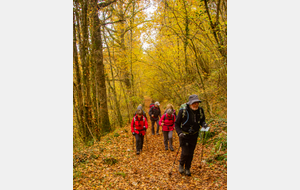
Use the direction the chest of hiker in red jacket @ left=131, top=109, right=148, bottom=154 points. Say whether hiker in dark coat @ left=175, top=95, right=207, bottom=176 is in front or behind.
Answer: in front

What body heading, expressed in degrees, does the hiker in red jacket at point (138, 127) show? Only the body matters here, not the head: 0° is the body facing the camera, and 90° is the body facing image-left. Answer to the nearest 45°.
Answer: approximately 0°
